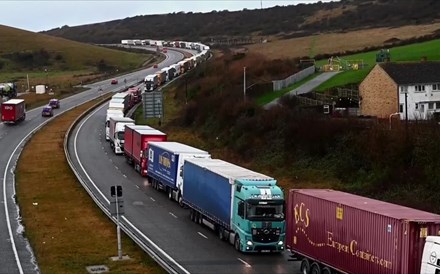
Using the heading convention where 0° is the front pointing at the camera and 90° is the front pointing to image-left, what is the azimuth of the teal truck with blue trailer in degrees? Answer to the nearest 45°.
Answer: approximately 315°
